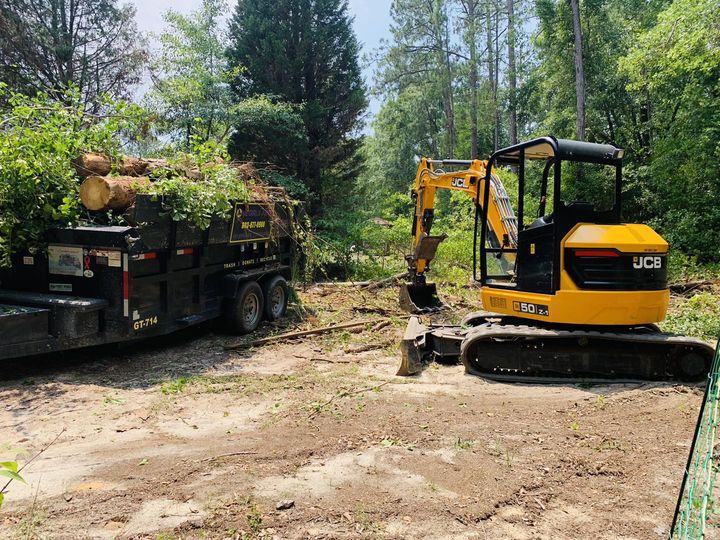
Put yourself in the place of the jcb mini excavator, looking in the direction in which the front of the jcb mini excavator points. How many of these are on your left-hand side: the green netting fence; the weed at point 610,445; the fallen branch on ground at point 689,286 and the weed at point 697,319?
2

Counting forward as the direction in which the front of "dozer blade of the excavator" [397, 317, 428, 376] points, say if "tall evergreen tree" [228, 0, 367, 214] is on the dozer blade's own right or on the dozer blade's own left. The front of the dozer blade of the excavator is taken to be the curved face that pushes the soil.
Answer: on the dozer blade's own right

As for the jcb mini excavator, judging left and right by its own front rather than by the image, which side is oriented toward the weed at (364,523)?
left

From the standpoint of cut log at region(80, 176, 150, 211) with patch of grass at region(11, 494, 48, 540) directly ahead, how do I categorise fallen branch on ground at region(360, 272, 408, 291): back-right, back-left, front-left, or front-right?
back-left

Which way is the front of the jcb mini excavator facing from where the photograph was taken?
facing to the left of the viewer
